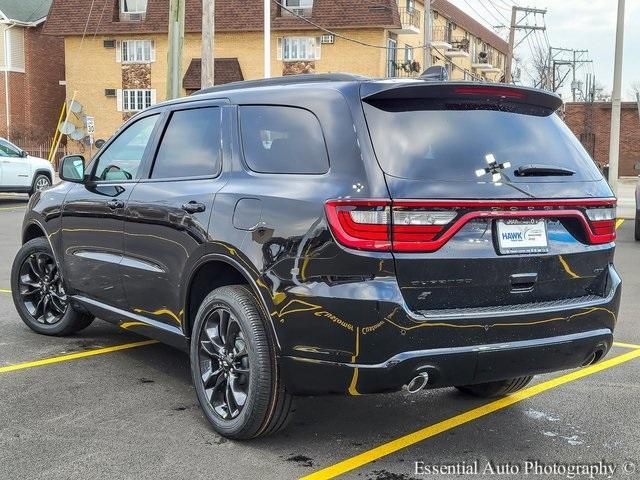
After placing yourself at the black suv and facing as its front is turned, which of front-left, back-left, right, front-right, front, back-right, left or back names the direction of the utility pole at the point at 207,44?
front-right

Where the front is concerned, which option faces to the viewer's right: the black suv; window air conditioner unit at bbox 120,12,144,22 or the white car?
the white car

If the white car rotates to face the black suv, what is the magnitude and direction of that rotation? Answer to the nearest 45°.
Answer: approximately 90° to its right

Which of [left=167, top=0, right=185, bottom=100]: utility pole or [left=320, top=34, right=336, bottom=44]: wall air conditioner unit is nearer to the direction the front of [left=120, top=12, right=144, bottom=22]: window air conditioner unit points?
the utility pole

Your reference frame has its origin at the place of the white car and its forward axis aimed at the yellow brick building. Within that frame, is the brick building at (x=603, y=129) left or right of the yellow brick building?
right

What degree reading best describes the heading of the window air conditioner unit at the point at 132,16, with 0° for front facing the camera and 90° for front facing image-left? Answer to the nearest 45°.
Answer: approximately 0°

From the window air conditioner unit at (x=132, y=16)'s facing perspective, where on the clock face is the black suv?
The black suv is roughly at 12 o'clock from the window air conditioner unit.

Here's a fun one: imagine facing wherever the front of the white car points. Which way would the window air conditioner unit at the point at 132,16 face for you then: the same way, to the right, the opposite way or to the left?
to the right

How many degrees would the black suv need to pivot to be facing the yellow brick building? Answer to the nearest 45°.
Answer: approximately 45° to its right

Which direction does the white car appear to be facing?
to the viewer's right

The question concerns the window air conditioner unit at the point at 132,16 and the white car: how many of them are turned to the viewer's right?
1

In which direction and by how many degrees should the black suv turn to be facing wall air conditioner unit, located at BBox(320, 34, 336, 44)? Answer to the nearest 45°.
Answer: approximately 45° to its right

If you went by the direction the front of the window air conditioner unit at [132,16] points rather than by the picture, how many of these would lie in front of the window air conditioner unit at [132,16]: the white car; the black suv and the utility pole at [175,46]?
3

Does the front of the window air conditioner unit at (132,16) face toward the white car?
yes

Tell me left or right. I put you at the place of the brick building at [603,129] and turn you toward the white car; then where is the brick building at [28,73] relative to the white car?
right
